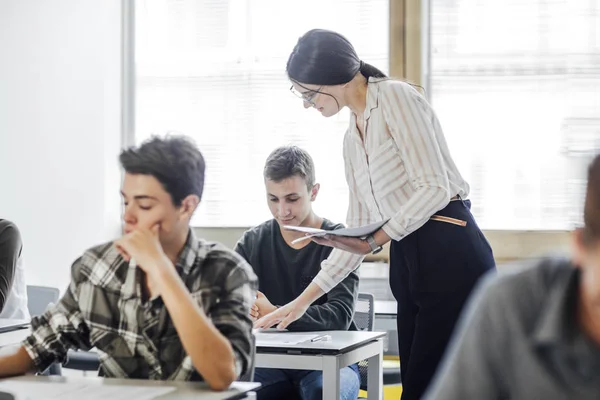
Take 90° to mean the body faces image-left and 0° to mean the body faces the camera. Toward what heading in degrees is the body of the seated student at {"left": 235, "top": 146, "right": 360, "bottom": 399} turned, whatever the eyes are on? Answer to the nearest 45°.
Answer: approximately 0°

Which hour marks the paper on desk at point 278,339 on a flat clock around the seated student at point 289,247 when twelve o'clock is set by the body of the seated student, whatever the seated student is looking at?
The paper on desk is roughly at 12 o'clock from the seated student.

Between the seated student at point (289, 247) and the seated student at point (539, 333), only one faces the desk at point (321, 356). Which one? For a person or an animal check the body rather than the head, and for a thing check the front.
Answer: the seated student at point (289, 247)

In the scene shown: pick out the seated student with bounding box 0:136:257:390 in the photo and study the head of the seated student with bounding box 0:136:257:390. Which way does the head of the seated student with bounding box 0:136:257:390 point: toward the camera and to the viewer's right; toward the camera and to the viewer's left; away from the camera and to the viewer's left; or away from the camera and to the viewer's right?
toward the camera and to the viewer's left

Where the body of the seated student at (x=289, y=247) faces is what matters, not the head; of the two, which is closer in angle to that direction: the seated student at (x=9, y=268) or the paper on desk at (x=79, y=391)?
the paper on desk
